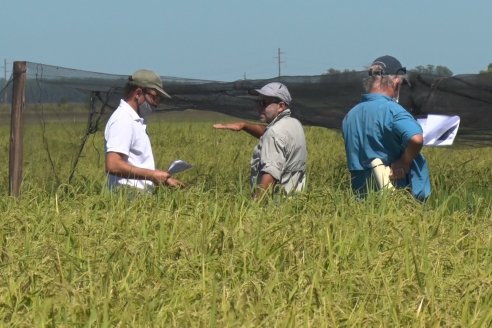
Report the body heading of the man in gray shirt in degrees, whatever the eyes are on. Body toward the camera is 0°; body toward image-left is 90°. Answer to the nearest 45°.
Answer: approximately 90°

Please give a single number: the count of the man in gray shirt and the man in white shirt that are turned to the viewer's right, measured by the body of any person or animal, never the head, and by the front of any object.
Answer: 1

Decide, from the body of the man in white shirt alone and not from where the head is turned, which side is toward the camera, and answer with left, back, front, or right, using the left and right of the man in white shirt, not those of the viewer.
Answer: right

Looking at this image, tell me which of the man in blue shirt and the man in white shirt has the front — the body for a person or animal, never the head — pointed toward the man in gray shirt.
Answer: the man in white shirt

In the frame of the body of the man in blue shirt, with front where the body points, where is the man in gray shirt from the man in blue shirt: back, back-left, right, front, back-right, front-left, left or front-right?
back-left

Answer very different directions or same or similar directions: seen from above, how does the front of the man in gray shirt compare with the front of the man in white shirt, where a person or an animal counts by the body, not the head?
very different directions

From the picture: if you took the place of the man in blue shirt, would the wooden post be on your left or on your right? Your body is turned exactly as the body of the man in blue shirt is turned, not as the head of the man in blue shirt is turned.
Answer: on your left

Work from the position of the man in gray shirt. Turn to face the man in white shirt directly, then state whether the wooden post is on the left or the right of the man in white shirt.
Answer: right

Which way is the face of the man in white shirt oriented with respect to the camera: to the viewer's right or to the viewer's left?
to the viewer's right

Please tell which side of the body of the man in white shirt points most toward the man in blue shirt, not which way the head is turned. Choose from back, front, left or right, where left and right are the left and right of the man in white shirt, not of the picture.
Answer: front
